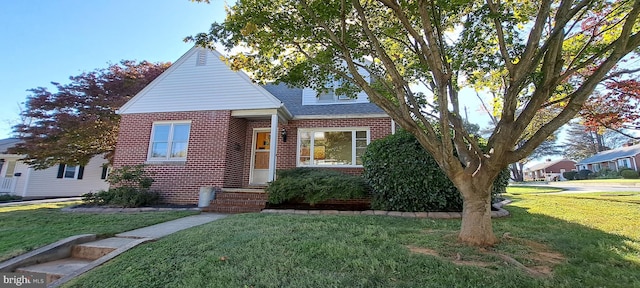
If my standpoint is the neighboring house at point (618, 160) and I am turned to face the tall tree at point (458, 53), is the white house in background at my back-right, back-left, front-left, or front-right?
front-right

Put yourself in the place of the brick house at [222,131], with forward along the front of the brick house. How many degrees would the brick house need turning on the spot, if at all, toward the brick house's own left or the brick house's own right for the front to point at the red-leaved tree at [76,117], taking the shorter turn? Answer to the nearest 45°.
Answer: approximately 135° to the brick house's own right

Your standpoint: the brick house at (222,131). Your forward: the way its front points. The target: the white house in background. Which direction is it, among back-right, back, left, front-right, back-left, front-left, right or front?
back-right

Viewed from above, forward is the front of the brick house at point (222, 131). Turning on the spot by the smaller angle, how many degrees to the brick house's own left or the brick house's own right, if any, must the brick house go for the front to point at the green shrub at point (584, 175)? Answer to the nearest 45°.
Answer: approximately 90° to the brick house's own left

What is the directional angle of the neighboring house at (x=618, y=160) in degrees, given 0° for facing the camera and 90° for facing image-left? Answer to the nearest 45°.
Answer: approximately 45°

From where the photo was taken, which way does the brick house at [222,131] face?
toward the camera

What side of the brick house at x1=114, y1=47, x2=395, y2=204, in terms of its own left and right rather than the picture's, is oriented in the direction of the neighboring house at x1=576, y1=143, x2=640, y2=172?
left

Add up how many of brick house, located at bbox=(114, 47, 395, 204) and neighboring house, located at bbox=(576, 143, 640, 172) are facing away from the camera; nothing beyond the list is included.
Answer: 0

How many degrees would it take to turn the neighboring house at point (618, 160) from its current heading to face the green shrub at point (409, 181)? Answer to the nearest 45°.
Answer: approximately 45° to its left

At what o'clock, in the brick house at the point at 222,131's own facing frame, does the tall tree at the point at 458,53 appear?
The tall tree is roughly at 11 o'clock from the brick house.

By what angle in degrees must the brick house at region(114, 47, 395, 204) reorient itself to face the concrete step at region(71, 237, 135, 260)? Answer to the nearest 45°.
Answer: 0° — it already faces it

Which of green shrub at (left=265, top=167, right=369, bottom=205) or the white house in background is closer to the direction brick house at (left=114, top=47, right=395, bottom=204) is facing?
the green shrub

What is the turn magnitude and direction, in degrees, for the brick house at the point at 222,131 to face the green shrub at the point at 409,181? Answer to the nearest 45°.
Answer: approximately 45° to its left
